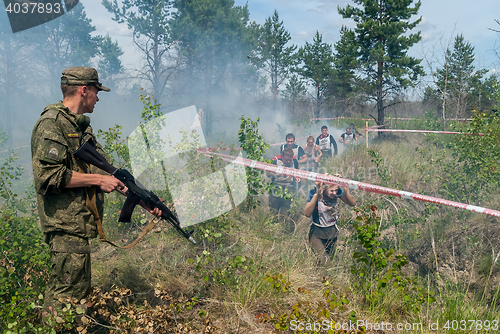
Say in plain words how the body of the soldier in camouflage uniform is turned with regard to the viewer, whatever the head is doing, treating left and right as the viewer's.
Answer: facing to the right of the viewer

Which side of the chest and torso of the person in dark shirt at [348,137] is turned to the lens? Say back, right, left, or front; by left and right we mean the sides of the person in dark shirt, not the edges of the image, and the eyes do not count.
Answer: front

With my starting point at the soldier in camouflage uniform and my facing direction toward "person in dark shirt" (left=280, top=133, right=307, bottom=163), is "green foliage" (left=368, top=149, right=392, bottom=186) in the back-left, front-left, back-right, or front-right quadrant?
front-right

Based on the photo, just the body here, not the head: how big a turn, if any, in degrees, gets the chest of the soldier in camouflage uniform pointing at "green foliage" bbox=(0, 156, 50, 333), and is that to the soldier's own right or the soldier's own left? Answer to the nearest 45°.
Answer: approximately 135° to the soldier's own left

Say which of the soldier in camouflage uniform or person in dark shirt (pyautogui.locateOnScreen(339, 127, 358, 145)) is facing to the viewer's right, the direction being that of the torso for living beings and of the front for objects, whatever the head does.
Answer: the soldier in camouflage uniform

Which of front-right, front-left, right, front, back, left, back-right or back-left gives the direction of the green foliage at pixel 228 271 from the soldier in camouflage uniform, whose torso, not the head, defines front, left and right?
front

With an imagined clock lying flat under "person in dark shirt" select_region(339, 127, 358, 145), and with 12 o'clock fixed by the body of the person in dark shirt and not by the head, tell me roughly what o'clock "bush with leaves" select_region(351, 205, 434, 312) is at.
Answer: The bush with leaves is roughly at 12 o'clock from the person in dark shirt.

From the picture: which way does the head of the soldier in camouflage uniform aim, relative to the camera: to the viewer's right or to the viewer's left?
to the viewer's right

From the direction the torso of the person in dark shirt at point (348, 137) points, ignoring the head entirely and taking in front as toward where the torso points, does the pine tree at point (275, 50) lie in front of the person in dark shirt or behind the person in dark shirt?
behind

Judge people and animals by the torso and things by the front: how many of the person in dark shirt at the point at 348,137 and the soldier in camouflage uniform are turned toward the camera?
1

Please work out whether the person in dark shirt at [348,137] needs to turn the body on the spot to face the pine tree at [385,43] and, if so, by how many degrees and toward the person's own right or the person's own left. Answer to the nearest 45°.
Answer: approximately 180°

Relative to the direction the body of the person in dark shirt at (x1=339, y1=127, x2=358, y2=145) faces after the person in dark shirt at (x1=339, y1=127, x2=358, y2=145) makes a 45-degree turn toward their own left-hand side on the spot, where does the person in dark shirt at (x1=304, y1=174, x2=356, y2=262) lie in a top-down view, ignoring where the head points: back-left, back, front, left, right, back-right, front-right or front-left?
front-right

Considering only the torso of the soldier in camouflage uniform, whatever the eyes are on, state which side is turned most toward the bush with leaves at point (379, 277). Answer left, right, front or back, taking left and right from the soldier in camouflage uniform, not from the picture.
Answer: front

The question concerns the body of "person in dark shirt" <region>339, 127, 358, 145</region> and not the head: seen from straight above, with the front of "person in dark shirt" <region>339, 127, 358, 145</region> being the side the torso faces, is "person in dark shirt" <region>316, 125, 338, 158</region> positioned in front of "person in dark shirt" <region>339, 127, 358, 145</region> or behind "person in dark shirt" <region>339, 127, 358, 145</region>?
in front

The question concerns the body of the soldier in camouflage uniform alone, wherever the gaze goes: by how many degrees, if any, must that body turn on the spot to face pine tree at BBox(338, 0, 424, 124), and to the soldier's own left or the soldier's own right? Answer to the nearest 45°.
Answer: approximately 45° to the soldier's own left
